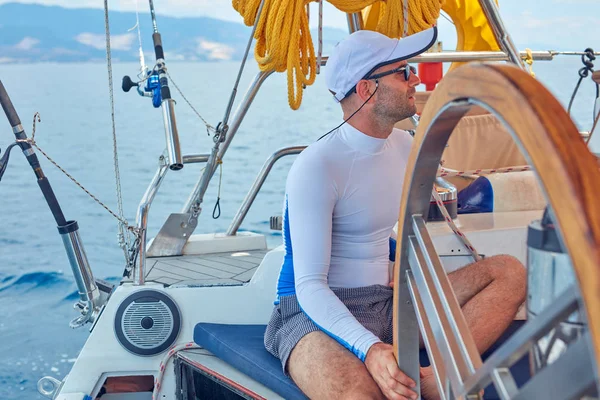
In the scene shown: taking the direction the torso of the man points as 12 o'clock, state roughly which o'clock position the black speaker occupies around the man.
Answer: The black speaker is roughly at 5 o'clock from the man.

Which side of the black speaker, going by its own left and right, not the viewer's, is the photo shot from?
front

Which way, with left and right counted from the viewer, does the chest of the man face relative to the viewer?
facing the viewer and to the right of the viewer

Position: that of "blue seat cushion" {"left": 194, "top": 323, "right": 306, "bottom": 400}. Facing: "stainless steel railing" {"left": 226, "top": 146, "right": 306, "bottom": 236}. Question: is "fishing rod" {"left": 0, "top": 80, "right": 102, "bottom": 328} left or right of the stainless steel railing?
left

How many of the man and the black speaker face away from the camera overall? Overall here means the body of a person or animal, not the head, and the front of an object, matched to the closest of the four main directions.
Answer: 0

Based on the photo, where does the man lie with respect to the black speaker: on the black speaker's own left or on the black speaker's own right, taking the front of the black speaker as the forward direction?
on the black speaker's own left

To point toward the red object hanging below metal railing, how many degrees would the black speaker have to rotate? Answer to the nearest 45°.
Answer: approximately 135° to its left

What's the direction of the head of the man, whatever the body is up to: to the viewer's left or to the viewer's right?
to the viewer's right

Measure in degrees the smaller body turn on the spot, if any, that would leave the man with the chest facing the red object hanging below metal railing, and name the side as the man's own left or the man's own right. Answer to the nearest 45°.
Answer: approximately 135° to the man's own left
